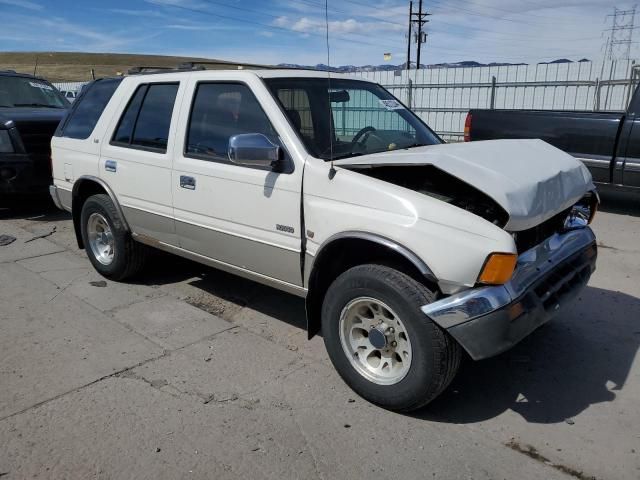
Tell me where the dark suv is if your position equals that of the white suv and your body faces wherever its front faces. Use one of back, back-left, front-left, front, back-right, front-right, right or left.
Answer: back

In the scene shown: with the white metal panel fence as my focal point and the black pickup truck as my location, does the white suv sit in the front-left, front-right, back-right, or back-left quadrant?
back-left

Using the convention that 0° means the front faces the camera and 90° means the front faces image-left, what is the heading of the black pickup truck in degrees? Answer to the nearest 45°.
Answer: approximately 270°

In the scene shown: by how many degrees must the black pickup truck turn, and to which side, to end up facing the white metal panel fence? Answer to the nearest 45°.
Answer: approximately 90° to its left

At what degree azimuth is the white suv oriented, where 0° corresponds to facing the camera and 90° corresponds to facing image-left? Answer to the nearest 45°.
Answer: approximately 315°

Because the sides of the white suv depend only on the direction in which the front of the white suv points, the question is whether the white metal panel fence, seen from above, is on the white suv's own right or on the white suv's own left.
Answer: on the white suv's own left

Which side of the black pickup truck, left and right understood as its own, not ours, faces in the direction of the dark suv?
back
